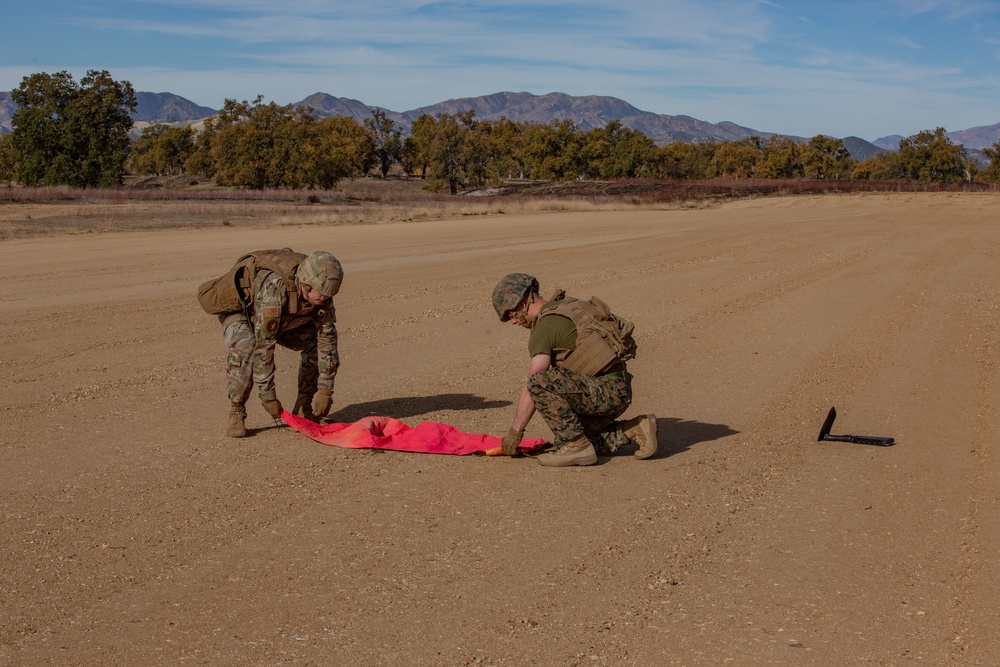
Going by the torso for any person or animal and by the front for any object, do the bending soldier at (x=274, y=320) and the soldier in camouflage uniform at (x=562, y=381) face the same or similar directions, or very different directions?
very different directions

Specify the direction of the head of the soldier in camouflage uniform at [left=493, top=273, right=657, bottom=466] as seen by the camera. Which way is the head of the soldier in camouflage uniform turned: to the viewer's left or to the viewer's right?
to the viewer's left

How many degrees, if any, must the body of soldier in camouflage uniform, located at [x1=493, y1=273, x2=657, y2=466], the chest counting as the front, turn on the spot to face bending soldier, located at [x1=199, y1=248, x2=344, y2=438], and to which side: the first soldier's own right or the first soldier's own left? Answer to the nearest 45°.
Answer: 0° — they already face them

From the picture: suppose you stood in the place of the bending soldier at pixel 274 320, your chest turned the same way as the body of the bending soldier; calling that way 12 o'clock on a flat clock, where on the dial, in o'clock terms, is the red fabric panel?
The red fabric panel is roughly at 11 o'clock from the bending soldier.

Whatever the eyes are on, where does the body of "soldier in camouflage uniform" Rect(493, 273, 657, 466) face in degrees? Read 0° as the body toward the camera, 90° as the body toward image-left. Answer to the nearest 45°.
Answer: approximately 90°

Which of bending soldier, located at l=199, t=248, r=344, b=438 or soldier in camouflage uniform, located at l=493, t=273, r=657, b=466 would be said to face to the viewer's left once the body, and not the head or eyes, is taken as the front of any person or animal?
the soldier in camouflage uniform

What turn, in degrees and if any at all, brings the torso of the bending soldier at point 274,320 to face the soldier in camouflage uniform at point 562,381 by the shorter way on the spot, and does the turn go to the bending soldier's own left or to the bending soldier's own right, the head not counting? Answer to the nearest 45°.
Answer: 0° — they already face them

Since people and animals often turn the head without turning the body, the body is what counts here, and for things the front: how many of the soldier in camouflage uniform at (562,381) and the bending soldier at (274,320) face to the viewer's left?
1

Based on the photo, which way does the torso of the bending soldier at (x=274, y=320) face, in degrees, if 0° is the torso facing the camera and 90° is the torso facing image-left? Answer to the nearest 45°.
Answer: approximately 315°
